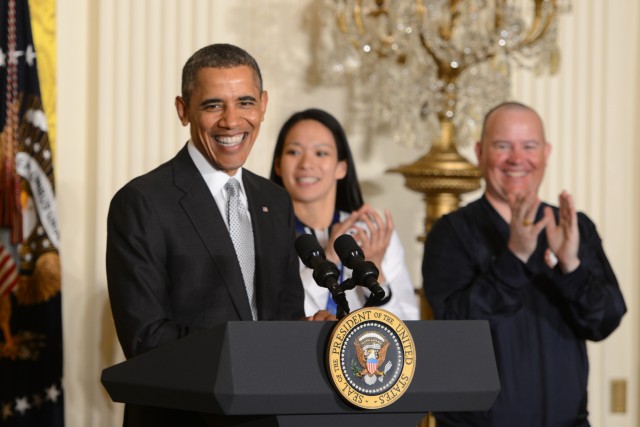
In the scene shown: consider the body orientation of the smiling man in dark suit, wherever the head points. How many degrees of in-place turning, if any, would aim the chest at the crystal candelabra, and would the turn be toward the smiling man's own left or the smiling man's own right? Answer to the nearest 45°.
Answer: approximately 90° to the smiling man's own left

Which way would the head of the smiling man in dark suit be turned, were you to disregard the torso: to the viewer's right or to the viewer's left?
to the viewer's right

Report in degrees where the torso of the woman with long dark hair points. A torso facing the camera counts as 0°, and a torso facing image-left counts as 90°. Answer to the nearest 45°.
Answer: approximately 45°

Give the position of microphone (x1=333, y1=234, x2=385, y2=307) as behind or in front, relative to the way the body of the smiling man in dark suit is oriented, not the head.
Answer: in front

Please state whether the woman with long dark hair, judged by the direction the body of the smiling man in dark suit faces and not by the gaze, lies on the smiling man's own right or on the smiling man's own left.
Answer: on the smiling man's own left

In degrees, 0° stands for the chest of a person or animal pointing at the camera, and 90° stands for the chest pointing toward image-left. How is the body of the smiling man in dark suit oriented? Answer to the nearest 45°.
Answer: approximately 315°

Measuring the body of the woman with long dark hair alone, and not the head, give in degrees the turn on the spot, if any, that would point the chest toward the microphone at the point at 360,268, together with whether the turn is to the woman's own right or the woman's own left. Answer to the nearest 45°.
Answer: approximately 45° to the woman's own left

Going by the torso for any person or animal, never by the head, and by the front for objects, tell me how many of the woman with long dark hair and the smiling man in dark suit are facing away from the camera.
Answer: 0
